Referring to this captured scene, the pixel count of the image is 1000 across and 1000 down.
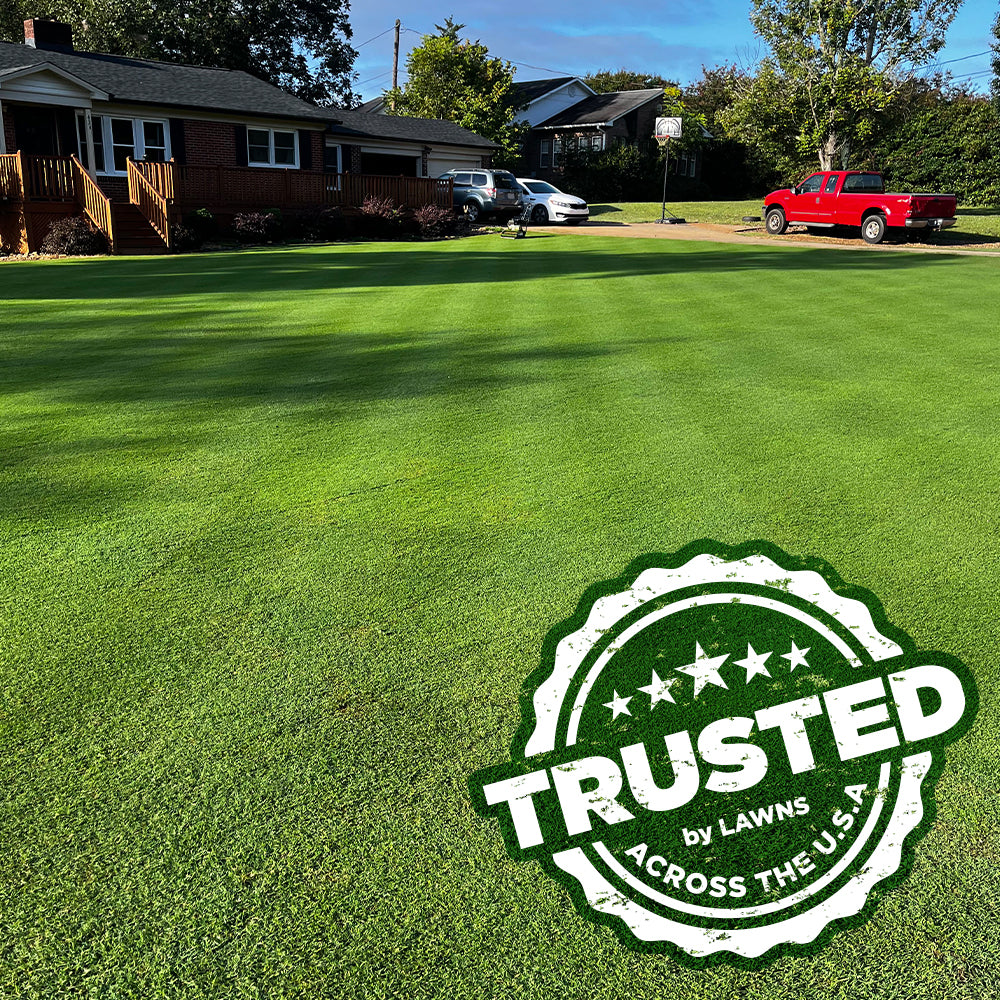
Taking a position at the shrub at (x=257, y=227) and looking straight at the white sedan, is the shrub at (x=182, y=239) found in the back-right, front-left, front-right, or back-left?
back-right

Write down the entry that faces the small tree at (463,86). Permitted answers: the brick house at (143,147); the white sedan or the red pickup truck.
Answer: the red pickup truck

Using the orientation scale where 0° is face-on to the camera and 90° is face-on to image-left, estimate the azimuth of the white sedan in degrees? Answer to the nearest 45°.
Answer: approximately 315°

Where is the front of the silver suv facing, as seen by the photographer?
facing away from the viewer and to the left of the viewer

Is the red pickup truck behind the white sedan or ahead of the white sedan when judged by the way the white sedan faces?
ahead

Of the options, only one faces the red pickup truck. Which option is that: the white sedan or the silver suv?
the white sedan

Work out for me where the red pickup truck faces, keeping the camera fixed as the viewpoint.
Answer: facing away from the viewer and to the left of the viewer

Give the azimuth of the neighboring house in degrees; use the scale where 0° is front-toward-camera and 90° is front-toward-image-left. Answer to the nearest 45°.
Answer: approximately 45°

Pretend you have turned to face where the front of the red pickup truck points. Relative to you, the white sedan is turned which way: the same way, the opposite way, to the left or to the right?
the opposite way

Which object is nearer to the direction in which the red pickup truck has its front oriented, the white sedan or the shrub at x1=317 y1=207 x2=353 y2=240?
the white sedan
